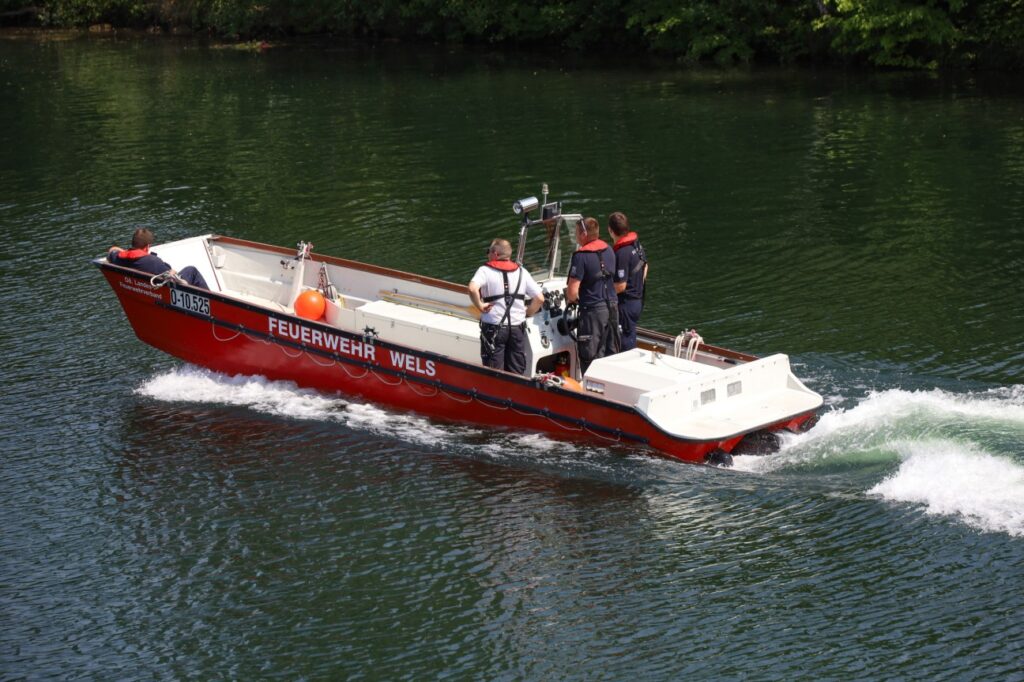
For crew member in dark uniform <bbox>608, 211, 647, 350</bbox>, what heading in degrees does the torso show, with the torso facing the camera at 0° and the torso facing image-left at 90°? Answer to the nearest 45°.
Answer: approximately 135°

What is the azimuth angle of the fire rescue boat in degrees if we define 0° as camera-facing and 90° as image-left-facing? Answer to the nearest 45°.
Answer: approximately 135°

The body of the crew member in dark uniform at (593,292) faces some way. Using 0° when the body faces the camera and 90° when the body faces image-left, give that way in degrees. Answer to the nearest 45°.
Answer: approximately 135°

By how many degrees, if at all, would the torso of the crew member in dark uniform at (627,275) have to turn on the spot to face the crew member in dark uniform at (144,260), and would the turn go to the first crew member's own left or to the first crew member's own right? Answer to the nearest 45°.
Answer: approximately 45° to the first crew member's own left

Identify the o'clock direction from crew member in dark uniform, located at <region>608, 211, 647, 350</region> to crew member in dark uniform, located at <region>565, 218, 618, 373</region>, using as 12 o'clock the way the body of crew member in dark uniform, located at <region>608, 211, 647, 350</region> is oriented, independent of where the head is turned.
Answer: crew member in dark uniform, located at <region>565, 218, 618, 373</region> is roughly at 9 o'clock from crew member in dark uniform, located at <region>608, 211, 647, 350</region>.

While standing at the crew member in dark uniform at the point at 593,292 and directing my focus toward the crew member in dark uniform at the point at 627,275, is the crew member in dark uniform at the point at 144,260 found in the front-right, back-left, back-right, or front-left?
back-left
